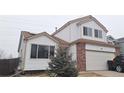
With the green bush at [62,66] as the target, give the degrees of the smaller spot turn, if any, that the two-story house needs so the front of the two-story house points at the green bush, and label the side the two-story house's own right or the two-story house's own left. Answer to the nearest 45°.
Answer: approximately 45° to the two-story house's own right

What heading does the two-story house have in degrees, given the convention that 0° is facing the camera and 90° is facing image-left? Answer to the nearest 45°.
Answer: approximately 315°
